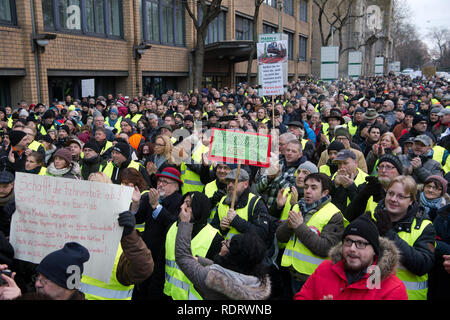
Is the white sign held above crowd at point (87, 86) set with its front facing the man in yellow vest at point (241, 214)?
yes

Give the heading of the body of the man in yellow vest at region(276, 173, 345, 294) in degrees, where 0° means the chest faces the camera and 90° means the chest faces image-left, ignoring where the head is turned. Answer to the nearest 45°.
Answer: approximately 45°

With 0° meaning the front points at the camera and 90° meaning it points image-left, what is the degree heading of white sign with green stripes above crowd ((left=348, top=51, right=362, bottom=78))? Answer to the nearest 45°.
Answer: approximately 0°

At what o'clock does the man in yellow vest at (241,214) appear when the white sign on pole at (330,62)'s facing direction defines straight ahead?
The man in yellow vest is roughly at 12 o'clock from the white sign on pole.

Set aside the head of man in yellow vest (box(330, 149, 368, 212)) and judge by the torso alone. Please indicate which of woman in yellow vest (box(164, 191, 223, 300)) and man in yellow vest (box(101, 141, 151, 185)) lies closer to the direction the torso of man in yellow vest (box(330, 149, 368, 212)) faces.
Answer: the woman in yellow vest

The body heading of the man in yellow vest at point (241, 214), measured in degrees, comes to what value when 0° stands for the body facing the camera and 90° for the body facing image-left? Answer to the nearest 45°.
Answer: approximately 45°

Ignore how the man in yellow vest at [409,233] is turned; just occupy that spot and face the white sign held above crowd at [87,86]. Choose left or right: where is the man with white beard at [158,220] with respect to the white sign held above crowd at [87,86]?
left

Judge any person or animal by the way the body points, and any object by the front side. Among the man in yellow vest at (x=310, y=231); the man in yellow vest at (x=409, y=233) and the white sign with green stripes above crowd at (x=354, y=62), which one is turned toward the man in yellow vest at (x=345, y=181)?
the white sign with green stripes above crowd
